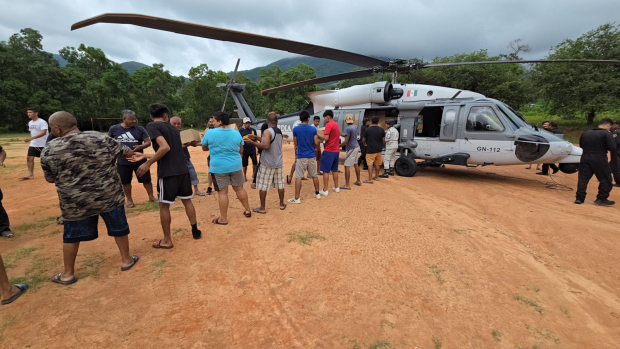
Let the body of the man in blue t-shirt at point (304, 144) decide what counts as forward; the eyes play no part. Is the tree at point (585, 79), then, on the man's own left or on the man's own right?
on the man's own right

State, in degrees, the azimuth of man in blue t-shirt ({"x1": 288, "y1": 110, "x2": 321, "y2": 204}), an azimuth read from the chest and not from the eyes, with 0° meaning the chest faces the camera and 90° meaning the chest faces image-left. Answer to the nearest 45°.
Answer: approximately 180°

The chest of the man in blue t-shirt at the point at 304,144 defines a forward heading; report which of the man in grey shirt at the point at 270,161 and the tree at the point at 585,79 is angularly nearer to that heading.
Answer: the tree

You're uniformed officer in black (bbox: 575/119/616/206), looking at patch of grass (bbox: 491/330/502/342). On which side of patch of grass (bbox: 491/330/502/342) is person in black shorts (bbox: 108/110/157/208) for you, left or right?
right

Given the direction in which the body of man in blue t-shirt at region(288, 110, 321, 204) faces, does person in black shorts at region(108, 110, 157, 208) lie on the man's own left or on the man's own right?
on the man's own left

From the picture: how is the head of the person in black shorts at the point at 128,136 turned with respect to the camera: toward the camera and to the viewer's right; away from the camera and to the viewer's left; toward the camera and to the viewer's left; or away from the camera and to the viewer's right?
toward the camera and to the viewer's right
